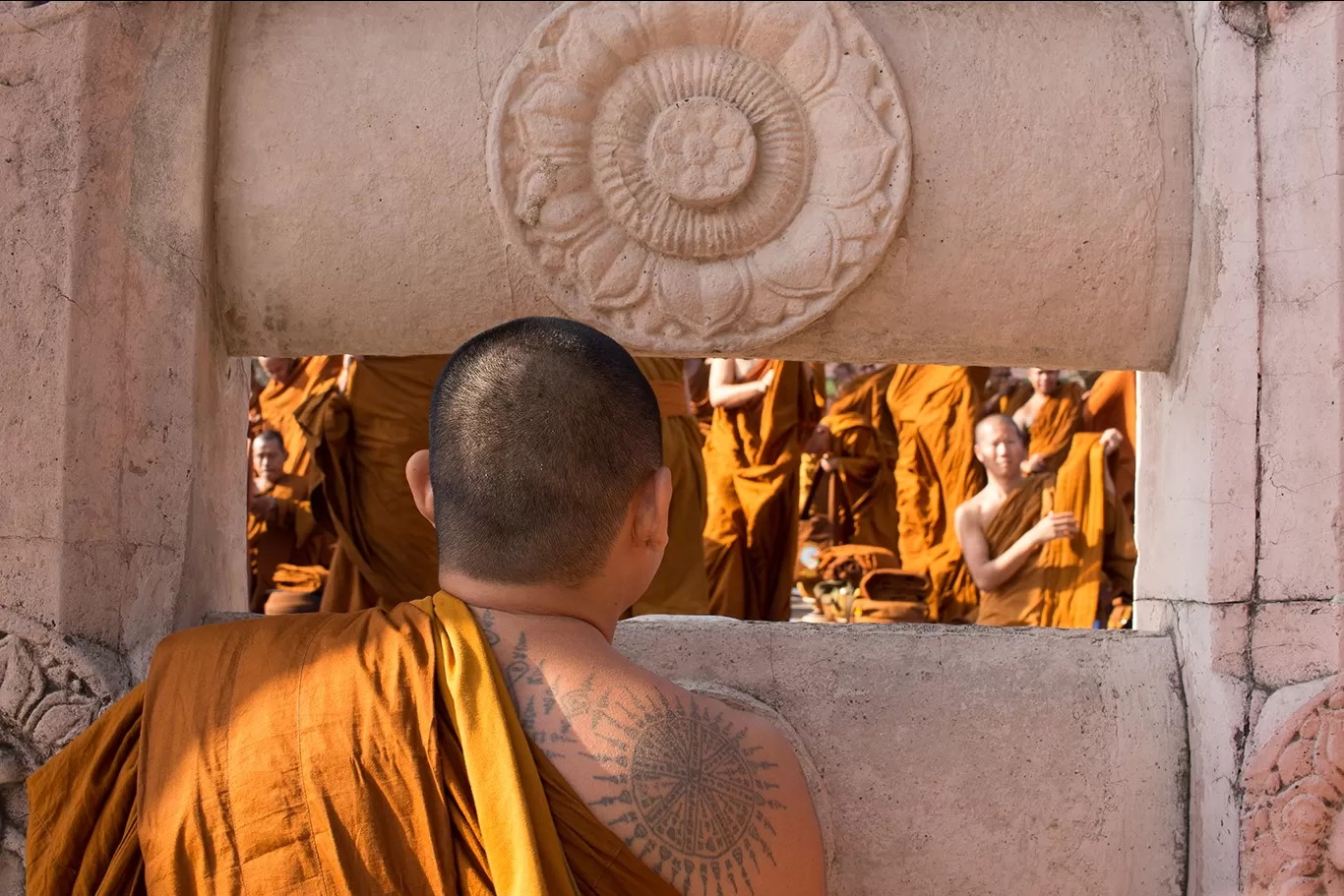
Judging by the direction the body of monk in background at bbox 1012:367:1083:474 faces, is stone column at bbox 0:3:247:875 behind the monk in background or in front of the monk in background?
in front

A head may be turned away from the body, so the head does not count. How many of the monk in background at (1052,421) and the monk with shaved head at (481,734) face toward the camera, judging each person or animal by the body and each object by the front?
1

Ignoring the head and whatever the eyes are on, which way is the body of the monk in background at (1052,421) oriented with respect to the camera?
toward the camera

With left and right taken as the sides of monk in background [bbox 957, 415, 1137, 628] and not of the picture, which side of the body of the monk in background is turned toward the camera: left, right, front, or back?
front

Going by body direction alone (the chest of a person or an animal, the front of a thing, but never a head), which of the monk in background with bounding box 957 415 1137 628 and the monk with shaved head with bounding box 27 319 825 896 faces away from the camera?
the monk with shaved head

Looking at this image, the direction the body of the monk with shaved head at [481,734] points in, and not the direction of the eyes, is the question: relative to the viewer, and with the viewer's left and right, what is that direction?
facing away from the viewer

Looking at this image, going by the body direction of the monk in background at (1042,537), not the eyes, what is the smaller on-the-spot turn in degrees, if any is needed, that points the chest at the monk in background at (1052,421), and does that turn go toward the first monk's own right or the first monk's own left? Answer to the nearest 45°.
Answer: approximately 180°

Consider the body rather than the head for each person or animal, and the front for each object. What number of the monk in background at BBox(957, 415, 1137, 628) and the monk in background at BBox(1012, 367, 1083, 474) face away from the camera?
0
